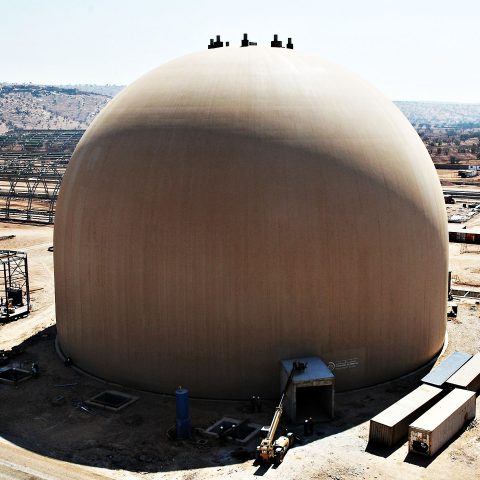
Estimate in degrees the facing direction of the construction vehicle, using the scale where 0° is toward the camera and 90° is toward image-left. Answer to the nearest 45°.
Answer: approximately 225°

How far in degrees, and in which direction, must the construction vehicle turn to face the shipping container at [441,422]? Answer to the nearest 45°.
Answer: approximately 45° to its right

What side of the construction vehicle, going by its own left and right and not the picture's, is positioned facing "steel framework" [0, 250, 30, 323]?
left

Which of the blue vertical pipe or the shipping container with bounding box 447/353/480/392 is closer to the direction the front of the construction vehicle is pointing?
the shipping container

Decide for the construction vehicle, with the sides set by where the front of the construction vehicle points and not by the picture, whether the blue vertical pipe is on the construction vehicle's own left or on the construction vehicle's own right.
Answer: on the construction vehicle's own left

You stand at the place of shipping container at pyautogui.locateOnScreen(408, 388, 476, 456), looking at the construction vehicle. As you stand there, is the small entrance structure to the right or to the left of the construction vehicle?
right

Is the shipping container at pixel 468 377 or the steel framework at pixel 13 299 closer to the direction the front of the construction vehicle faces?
the shipping container

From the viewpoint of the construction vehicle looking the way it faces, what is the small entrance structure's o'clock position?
The small entrance structure is roughly at 11 o'clock from the construction vehicle.

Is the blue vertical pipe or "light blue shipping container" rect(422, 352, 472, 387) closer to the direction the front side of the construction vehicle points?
the light blue shipping container

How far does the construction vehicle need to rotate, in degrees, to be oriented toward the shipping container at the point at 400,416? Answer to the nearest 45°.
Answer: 0° — it already faces it
